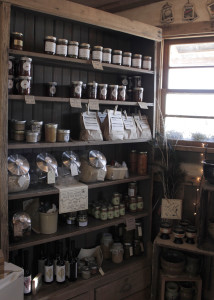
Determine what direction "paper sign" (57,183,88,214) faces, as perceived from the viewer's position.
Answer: facing the viewer

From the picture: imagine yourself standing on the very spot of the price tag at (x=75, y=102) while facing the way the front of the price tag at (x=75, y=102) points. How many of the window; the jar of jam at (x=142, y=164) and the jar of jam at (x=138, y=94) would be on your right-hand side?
0

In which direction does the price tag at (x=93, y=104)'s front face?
toward the camera

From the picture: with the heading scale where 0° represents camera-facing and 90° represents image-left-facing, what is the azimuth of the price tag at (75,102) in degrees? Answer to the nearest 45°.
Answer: approximately 0°

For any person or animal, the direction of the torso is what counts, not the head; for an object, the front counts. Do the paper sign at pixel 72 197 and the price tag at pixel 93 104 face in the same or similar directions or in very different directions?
same or similar directions

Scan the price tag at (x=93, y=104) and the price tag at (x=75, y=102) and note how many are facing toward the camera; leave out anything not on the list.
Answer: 2

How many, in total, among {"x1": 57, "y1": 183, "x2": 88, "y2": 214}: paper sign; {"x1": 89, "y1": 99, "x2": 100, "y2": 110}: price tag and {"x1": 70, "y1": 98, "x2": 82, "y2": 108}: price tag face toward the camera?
3

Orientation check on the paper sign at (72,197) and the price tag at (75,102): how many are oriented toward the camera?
2

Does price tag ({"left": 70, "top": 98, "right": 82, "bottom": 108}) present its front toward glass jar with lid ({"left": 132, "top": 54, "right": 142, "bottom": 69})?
no

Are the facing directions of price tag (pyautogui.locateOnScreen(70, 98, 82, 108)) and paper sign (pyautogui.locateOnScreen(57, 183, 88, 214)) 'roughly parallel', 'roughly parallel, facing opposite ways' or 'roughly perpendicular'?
roughly parallel
